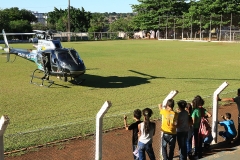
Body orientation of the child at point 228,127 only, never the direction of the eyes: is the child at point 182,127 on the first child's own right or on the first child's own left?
on the first child's own left

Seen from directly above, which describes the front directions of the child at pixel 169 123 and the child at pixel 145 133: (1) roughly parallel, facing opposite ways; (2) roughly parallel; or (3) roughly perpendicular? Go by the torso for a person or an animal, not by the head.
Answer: roughly parallel

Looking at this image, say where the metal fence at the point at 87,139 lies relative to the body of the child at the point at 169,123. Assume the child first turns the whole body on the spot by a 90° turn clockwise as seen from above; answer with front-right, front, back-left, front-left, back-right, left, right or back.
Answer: back-left

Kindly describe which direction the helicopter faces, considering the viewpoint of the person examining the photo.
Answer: facing the viewer and to the right of the viewer

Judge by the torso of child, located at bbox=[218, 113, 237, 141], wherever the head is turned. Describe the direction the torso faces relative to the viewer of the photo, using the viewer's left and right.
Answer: facing away from the viewer and to the left of the viewer

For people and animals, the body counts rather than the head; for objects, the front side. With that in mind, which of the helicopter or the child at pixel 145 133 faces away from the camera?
the child

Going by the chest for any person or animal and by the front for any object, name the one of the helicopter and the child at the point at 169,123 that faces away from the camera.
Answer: the child

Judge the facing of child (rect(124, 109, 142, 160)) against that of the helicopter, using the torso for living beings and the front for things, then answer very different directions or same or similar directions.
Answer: very different directions

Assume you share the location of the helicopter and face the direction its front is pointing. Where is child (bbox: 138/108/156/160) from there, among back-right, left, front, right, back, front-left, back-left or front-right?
front-right

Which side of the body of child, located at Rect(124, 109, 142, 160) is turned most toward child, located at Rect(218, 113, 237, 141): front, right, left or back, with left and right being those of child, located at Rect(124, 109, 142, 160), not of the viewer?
right

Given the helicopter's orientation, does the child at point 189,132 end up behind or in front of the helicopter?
in front

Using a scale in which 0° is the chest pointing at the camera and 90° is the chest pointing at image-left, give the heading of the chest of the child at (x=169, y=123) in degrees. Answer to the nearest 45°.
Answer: approximately 180°

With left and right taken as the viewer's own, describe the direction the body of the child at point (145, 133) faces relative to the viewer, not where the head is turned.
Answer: facing away from the viewer

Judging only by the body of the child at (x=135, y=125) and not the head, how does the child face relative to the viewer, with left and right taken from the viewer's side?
facing away from the viewer and to the left of the viewer

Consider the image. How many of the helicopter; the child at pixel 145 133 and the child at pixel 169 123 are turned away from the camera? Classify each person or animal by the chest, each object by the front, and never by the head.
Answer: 2

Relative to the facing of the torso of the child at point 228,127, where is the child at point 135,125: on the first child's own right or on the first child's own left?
on the first child's own left
